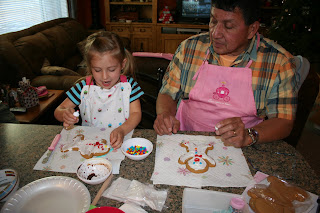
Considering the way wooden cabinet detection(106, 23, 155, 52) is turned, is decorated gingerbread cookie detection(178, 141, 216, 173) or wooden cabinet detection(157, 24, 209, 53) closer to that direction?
the decorated gingerbread cookie

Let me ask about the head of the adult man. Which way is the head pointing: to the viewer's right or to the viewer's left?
to the viewer's left

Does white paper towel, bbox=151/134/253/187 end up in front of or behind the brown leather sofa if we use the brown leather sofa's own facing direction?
in front

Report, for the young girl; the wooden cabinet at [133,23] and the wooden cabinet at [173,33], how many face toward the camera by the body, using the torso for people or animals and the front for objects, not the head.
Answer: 3

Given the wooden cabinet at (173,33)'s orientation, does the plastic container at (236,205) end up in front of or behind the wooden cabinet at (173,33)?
in front

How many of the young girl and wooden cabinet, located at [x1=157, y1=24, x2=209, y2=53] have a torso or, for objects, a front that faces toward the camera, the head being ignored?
2

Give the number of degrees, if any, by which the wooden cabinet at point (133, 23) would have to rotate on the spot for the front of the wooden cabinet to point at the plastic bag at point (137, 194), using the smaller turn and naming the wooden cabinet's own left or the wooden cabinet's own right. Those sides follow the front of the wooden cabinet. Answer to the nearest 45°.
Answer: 0° — it already faces it

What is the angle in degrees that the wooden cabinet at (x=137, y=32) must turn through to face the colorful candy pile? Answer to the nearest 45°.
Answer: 0° — it already faces it

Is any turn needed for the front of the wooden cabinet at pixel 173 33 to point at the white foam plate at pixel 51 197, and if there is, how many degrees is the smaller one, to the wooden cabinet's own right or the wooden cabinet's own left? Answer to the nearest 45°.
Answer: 0° — it already faces it

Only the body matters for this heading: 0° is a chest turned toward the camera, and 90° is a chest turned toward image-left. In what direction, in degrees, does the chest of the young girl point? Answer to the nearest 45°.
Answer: approximately 0°

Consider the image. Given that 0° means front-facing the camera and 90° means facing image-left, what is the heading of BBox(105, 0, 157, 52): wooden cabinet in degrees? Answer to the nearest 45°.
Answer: approximately 0°
